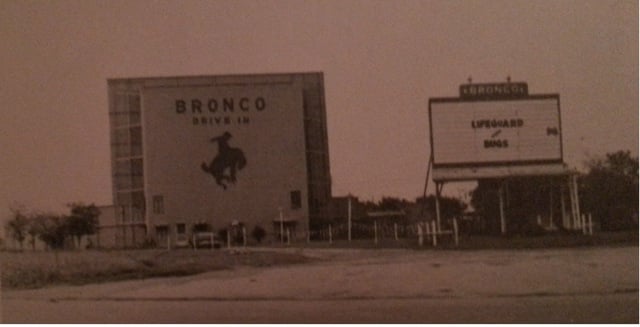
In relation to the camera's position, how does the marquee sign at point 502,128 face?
facing the viewer

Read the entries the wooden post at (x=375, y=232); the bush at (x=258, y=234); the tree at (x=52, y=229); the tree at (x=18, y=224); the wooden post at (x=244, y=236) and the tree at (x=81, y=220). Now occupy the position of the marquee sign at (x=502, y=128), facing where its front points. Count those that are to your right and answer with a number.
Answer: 6

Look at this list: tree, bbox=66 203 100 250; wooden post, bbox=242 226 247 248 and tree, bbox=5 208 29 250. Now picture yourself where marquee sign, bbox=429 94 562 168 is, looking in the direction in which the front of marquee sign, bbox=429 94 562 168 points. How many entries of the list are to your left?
0

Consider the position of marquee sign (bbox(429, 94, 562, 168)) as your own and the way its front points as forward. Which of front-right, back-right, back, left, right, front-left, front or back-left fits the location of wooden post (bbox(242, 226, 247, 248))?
right

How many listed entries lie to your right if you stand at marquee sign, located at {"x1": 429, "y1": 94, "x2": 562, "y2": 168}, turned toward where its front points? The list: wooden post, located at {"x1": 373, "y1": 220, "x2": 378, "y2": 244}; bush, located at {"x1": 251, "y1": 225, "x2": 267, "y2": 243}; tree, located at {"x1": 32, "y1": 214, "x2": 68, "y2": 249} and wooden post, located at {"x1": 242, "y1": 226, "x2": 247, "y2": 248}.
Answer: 4

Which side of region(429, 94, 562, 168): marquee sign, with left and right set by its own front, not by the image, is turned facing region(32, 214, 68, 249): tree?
right

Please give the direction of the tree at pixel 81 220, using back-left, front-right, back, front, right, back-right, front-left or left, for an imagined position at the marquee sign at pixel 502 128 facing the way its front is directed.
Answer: right

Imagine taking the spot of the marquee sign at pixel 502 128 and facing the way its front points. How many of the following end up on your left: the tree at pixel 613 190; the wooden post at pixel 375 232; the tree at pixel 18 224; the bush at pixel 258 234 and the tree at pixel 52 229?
1

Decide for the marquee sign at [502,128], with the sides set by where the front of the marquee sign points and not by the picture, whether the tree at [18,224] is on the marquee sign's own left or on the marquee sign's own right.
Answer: on the marquee sign's own right

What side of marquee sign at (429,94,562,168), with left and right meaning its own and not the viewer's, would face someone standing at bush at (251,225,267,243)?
right

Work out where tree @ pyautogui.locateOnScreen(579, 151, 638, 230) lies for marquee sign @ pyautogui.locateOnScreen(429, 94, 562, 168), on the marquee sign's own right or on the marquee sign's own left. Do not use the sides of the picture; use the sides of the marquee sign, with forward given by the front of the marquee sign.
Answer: on the marquee sign's own left

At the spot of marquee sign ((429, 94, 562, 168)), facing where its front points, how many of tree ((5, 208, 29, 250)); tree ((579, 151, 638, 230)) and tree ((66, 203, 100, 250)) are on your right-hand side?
2
